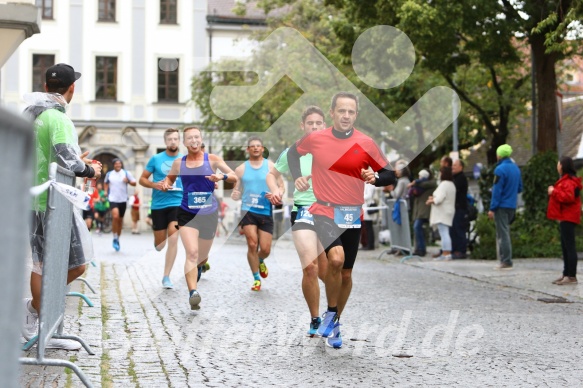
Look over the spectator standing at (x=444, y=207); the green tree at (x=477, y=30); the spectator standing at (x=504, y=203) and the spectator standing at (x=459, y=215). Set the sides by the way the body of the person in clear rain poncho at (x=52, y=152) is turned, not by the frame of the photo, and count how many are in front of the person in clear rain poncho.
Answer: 4

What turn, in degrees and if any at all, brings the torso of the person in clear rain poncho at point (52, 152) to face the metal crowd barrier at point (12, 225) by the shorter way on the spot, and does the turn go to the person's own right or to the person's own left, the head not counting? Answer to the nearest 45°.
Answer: approximately 135° to the person's own right

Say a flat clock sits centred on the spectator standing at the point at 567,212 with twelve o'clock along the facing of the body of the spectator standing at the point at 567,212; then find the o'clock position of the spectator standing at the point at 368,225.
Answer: the spectator standing at the point at 368,225 is roughly at 2 o'clock from the spectator standing at the point at 567,212.

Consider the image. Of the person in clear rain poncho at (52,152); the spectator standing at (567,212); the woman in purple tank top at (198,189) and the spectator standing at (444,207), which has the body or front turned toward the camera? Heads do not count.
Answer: the woman in purple tank top

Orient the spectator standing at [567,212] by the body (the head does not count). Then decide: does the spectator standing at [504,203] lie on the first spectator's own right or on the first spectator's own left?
on the first spectator's own right

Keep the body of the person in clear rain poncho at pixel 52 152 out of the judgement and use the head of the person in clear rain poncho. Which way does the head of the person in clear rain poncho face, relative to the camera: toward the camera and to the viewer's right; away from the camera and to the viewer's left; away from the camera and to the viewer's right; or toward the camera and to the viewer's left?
away from the camera and to the viewer's right

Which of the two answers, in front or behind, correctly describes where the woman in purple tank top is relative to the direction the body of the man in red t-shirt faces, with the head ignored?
behind

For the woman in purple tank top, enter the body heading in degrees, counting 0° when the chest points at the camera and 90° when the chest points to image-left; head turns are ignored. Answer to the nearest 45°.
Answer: approximately 0°

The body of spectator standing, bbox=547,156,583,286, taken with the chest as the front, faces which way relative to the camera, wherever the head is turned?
to the viewer's left

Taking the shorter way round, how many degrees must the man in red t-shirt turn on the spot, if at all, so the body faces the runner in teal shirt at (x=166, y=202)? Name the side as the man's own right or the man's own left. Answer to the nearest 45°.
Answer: approximately 135° to the man's own right

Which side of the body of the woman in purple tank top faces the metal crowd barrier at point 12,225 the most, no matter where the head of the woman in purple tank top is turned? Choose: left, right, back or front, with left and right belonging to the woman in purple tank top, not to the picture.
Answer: front

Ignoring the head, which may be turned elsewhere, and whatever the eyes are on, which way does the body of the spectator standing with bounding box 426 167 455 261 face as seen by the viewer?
to the viewer's left

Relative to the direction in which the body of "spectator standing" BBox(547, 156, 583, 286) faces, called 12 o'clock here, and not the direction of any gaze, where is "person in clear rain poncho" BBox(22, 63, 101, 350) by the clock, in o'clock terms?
The person in clear rain poncho is roughly at 10 o'clock from the spectator standing.
